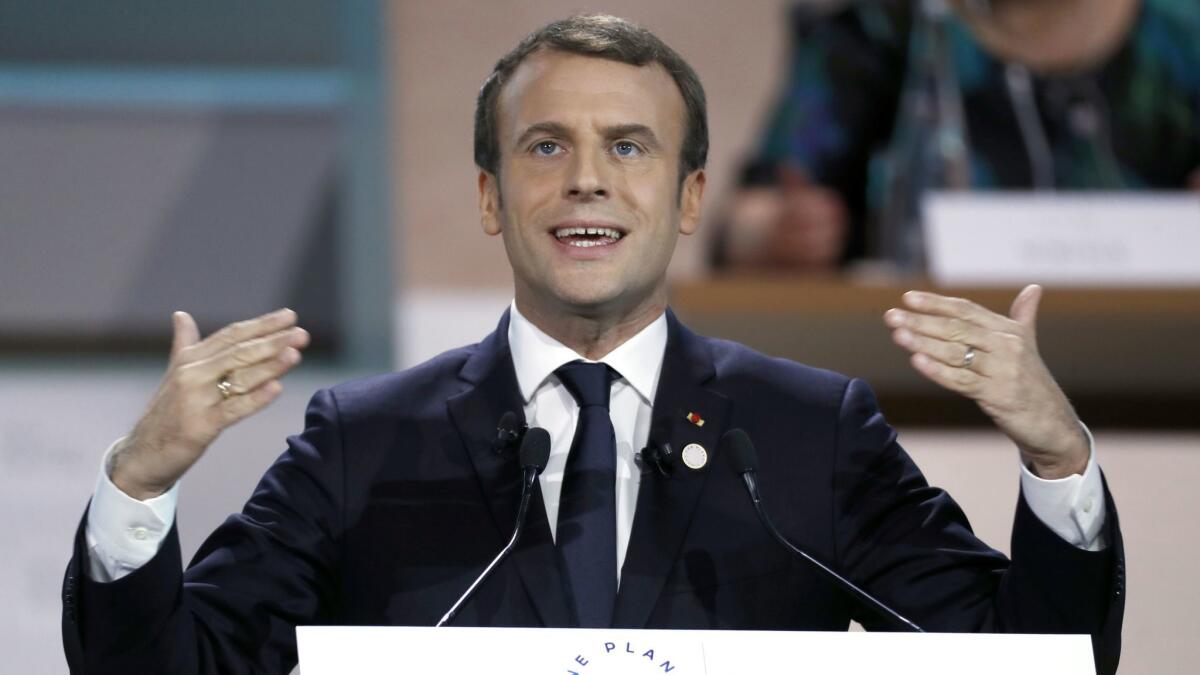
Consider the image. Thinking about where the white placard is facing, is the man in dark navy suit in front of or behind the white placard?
in front

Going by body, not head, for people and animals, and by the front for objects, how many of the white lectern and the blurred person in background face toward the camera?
2

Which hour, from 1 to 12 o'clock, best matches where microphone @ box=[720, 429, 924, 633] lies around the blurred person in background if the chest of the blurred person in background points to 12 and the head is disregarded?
The microphone is roughly at 12 o'clock from the blurred person in background.

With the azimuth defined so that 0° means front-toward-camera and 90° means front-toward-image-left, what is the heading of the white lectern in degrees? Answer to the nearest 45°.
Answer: approximately 0°

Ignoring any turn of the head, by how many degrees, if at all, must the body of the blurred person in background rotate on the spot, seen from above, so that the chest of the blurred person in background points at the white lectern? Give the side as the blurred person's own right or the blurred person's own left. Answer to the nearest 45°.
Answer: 0° — they already face it

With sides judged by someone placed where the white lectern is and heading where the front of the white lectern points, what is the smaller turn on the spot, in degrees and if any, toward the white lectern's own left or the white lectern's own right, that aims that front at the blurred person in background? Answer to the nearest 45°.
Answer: approximately 180°

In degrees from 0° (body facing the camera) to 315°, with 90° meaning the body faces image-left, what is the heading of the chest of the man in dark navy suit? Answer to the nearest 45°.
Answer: approximately 0°
